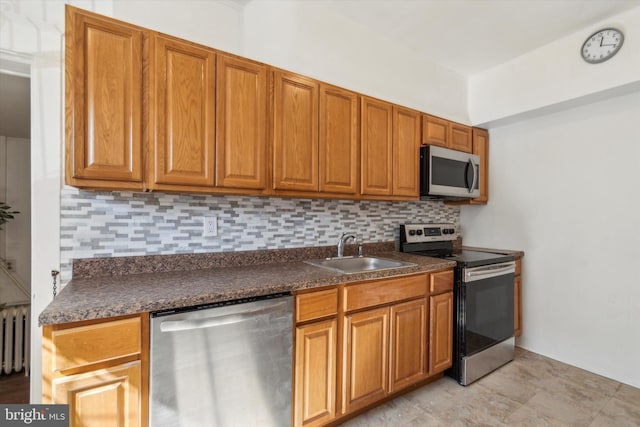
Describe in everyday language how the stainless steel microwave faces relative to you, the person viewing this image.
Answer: facing the viewer and to the right of the viewer

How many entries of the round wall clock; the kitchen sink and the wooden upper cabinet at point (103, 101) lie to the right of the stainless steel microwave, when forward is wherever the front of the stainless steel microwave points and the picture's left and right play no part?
2

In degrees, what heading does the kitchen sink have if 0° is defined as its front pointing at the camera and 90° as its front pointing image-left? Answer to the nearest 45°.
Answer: approximately 315°

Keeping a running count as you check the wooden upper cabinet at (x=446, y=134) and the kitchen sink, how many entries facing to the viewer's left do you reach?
0

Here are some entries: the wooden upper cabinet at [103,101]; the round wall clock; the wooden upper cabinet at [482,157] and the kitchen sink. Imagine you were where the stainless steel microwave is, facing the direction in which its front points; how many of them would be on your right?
2

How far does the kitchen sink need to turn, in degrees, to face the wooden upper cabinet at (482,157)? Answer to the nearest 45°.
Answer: approximately 90° to its left

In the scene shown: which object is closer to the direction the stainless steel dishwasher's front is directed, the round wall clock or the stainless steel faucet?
the round wall clock

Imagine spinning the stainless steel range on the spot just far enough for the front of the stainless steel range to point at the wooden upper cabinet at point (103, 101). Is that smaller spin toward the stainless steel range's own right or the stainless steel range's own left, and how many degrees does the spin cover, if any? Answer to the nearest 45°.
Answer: approximately 90° to the stainless steel range's own right

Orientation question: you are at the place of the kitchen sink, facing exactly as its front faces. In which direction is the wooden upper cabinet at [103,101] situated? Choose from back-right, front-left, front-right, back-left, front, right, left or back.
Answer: right

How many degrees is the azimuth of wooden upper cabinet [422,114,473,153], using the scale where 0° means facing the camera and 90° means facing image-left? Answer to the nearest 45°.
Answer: approximately 315°

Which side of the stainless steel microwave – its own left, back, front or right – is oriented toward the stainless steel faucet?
right
